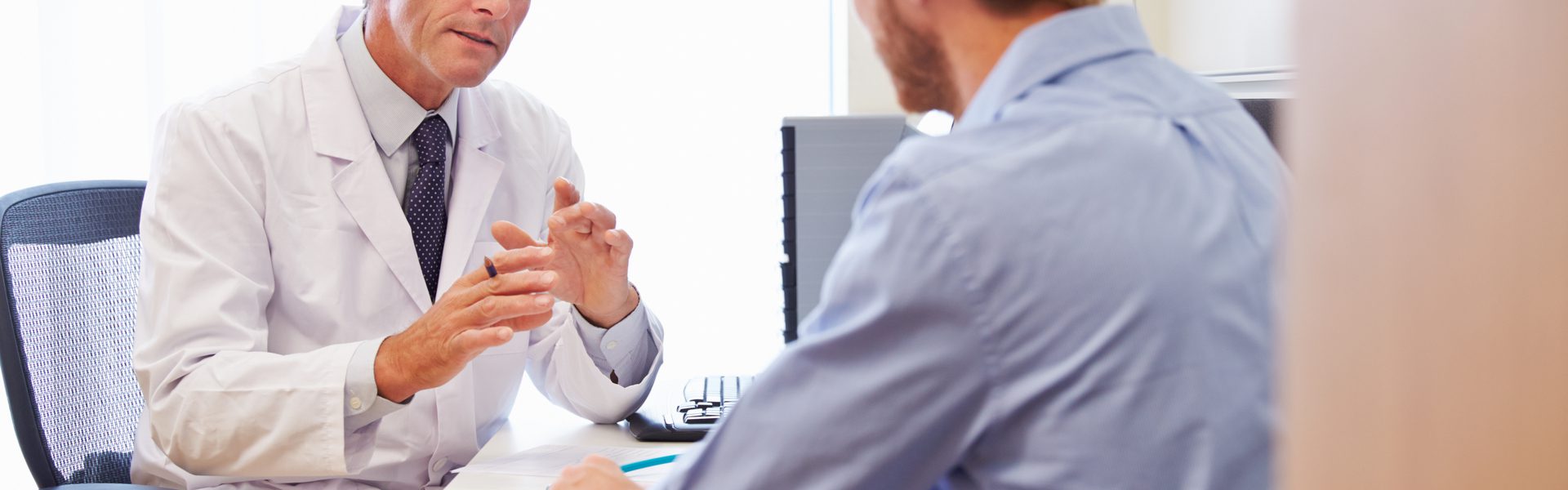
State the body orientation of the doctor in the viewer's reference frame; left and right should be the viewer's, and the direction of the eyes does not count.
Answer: facing the viewer and to the right of the viewer

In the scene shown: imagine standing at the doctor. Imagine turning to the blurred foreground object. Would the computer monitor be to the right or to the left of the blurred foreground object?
left

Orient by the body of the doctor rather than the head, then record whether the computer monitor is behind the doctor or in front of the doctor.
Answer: in front

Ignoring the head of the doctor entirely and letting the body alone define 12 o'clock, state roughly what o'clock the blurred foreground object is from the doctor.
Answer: The blurred foreground object is roughly at 1 o'clock from the doctor.
